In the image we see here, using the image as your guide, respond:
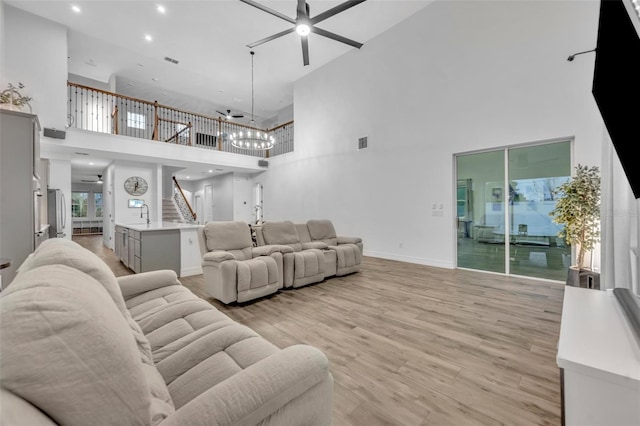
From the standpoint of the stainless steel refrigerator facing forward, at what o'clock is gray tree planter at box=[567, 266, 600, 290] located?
The gray tree planter is roughly at 2 o'clock from the stainless steel refrigerator.

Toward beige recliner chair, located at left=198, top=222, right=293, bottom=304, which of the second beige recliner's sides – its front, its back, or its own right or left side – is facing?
right

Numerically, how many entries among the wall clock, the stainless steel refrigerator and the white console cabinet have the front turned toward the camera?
1

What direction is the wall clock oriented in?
toward the camera

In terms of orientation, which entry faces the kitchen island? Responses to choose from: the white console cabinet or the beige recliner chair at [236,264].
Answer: the white console cabinet

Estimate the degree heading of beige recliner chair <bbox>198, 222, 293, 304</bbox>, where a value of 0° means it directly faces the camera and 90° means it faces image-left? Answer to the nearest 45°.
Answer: approximately 315°

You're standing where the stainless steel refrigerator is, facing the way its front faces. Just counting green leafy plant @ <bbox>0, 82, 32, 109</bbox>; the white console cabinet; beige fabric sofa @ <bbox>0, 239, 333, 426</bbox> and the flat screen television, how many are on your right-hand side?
4

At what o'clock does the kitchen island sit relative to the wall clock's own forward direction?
The kitchen island is roughly at 12 o'clock from the wall clock.

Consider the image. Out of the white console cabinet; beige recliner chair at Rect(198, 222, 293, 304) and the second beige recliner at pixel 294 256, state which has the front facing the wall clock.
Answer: the white console cabinet

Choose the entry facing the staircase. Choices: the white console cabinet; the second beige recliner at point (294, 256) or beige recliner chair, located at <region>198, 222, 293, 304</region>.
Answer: the white console cabinet

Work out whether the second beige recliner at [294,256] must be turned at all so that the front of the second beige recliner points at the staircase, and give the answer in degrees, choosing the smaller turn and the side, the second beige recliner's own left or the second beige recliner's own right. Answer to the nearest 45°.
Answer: approximately 180°

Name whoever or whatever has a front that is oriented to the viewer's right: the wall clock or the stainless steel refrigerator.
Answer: the stainless steel refrigerator

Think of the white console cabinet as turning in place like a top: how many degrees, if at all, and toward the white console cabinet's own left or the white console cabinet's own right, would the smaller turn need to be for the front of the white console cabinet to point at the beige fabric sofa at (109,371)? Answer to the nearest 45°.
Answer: approximately 45° to the white console cabinet's own left

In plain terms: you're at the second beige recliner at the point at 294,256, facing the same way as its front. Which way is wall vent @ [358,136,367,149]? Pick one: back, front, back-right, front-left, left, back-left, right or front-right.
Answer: left

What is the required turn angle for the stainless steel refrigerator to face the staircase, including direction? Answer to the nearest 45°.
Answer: approximately 45° to its left

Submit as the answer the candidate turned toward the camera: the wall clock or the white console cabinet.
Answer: the wall clock

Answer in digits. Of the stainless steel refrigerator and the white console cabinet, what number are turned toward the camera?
0
